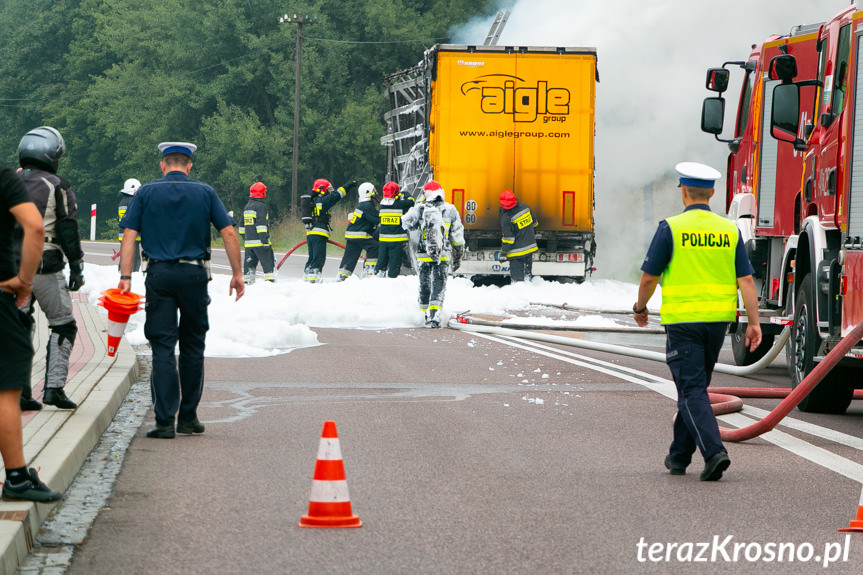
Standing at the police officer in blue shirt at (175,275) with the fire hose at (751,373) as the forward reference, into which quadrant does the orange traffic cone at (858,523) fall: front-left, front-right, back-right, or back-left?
front-right

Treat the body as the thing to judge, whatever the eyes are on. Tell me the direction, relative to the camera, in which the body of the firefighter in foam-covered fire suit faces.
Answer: away from the camera

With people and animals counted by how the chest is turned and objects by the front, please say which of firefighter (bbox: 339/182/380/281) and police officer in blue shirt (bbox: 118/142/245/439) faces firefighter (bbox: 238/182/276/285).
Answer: the police officer in blue shirt

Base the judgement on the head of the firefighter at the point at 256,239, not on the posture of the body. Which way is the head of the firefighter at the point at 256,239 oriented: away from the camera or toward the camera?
away from the camera

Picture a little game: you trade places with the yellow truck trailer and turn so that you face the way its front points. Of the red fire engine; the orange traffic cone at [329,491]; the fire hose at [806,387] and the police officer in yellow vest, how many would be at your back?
4

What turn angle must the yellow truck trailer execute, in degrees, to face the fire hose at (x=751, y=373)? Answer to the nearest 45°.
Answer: approximately 180°

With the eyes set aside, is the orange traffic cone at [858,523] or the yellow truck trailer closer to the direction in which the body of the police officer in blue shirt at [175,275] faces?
the yellow truck trailer

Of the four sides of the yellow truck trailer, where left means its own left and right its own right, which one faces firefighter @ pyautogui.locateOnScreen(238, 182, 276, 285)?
left

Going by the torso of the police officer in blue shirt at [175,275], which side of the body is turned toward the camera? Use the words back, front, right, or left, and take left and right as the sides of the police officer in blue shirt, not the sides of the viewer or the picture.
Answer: back

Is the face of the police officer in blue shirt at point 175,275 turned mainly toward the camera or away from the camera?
away from the camera

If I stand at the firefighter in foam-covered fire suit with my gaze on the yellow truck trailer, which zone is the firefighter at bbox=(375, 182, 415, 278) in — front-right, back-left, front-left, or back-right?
front-left

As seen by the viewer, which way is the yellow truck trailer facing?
away from the camera

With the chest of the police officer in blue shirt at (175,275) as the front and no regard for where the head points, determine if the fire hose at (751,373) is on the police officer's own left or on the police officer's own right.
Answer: on the police officer's own right

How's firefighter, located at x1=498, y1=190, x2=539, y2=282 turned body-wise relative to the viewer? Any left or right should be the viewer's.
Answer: facing away from the viewer and to the left of the viewer

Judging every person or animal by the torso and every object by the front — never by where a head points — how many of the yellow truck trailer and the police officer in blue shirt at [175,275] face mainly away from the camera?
2

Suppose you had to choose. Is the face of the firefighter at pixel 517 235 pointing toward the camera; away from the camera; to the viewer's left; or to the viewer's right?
away from the camera

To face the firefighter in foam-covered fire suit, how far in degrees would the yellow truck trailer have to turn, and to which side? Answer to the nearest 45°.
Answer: approximately 180°
